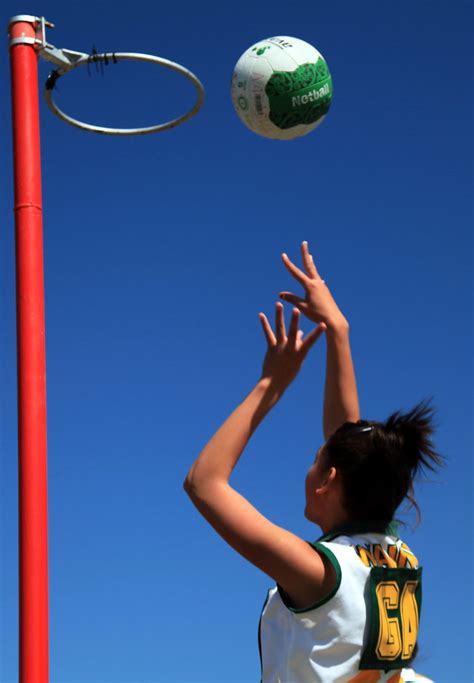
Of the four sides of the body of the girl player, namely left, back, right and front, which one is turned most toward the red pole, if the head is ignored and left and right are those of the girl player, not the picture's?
front

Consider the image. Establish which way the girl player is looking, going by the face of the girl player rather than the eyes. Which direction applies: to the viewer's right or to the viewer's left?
to the viewer's left

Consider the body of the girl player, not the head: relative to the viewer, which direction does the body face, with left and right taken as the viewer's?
facing away from the viewer and to the left of the viewer
